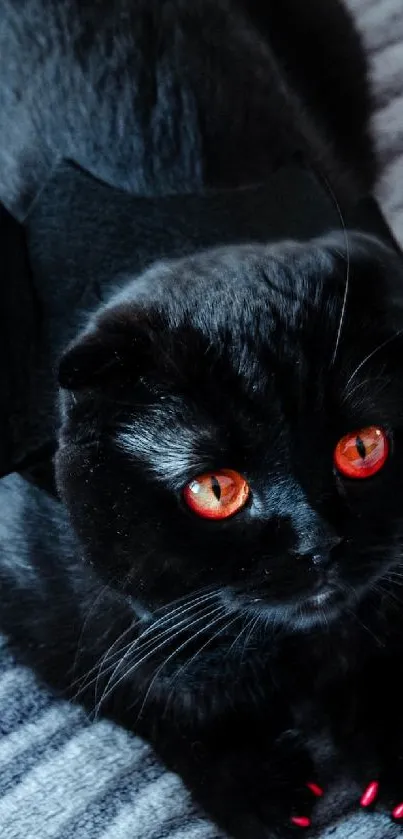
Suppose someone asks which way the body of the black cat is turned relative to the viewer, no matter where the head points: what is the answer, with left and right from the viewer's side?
facing the viewer and to the right of the viewer
